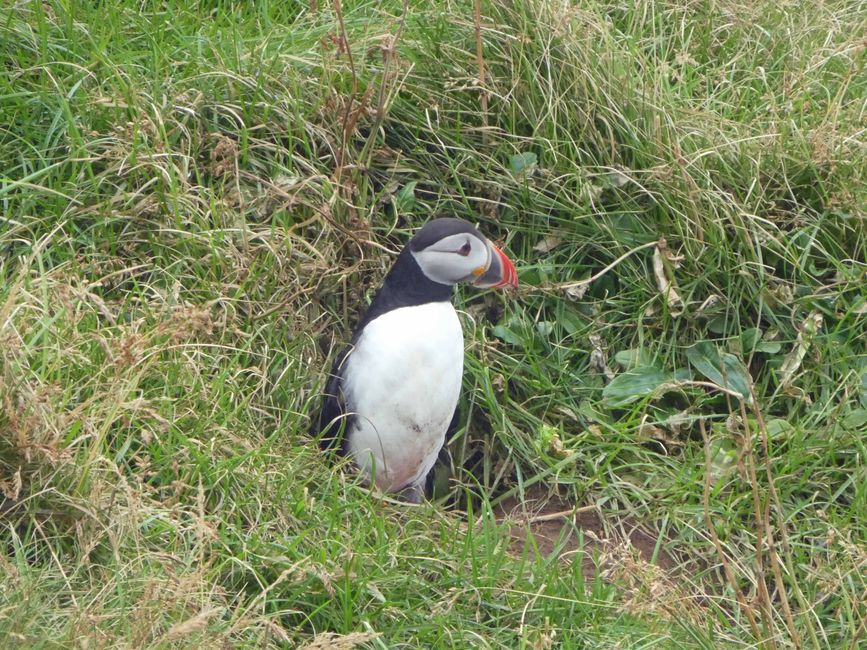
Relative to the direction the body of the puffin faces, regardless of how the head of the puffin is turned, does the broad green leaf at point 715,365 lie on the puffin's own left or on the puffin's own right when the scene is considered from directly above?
on the puffin's own left

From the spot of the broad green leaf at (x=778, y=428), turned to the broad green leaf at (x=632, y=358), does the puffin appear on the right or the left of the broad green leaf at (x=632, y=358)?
left

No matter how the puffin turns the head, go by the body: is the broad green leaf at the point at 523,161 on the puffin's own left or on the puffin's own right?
on the puffin's own left

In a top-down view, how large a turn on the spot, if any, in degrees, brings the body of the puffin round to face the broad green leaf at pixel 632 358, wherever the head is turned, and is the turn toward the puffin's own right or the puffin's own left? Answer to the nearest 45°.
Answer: approximately 45° to the puffin's own left

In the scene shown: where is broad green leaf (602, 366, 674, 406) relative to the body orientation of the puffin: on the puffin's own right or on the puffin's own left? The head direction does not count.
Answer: on the puffin's own left

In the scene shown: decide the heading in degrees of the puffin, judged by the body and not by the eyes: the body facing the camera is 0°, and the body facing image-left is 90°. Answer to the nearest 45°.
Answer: approximately 315°

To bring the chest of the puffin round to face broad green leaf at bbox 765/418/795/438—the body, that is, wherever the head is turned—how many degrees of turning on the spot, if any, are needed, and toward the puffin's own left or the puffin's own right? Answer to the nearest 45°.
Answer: approximately 45° to the puffin's own left
